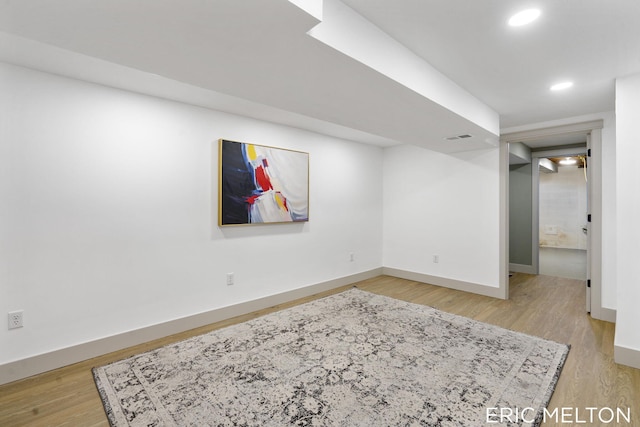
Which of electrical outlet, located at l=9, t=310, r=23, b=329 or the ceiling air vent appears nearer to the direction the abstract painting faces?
the ceiling air vent

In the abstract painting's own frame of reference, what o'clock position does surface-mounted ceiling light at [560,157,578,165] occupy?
The surface-mounted ceiling light is roughly at 10 o'clock from the abstract painting.

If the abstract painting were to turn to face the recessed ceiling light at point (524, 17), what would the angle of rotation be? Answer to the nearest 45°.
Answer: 0° — it already faces it

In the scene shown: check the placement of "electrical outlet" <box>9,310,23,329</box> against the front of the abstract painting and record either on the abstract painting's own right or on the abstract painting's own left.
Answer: on the abstract painting's own right

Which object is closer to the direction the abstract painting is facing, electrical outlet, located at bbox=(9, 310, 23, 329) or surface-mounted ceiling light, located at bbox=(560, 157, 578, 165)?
the surface-mounted ceiling light

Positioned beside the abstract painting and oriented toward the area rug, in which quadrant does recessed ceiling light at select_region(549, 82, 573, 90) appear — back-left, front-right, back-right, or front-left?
front-left

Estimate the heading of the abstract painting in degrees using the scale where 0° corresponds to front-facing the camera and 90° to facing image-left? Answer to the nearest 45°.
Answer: approximately 315°

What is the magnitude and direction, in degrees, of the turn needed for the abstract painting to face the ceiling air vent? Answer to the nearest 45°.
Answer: approximately 45° to its left

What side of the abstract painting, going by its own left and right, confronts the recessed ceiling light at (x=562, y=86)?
front

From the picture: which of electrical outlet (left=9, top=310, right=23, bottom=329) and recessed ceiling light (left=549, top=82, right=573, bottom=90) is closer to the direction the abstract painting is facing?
the recessed ceiling light

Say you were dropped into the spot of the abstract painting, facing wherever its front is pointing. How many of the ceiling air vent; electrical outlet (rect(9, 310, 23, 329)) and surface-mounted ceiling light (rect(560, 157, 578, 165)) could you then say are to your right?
1

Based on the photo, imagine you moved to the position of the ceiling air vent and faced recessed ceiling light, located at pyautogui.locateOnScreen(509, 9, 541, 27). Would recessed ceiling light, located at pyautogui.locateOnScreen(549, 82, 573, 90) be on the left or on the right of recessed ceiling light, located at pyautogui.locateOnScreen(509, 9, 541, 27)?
left
